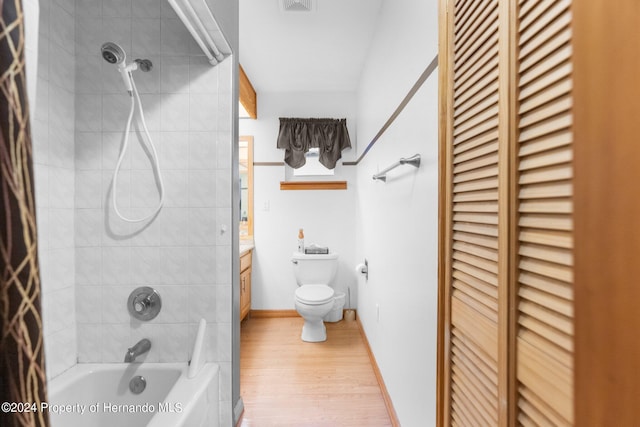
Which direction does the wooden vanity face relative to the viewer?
to the viewer's right

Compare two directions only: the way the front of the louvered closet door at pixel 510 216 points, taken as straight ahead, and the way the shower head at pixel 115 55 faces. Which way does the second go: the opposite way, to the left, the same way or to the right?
to the left

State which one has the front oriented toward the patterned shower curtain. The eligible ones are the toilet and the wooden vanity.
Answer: the toilet

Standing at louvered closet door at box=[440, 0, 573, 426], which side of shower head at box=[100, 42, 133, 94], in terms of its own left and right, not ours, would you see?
left

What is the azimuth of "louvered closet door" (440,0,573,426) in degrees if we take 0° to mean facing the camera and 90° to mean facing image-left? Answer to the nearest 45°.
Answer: approximately 45°

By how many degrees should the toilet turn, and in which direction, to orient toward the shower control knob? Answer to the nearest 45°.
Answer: approximately 45° to its right

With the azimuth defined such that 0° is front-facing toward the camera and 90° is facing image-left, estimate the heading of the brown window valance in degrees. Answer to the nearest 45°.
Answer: approximately 0°

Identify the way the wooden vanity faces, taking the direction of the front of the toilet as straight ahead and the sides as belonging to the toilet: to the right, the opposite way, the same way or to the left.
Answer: to the left

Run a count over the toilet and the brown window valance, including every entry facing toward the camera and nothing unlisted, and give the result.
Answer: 2

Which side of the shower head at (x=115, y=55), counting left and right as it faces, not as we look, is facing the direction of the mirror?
back

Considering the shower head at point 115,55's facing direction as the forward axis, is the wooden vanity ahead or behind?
behind

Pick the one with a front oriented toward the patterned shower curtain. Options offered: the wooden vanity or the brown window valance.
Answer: the brown window valance
